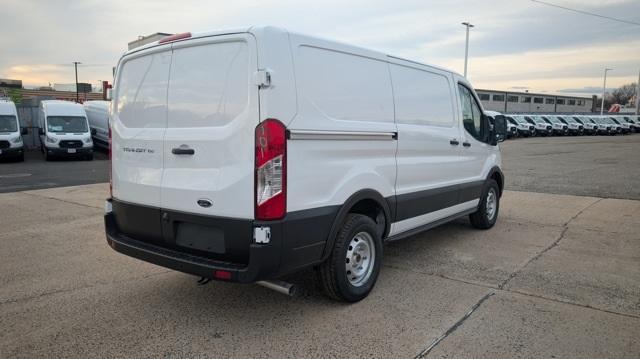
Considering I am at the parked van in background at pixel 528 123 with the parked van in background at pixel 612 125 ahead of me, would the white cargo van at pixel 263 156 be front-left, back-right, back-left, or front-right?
back-right

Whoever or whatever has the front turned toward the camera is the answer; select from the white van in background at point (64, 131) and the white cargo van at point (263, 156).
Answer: the white van in background

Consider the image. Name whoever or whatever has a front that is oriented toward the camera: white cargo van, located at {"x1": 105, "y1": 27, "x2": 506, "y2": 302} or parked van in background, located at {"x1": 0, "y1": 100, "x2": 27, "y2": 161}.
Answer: the parked van in background

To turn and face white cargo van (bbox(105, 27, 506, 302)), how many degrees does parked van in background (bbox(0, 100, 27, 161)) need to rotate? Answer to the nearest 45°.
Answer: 0° — it already faces it

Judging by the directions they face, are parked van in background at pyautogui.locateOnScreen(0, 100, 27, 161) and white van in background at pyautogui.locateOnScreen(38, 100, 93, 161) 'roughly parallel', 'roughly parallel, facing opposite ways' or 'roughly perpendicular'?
roughly parallel

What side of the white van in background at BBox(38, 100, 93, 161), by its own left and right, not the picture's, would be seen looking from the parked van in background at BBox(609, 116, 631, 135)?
left

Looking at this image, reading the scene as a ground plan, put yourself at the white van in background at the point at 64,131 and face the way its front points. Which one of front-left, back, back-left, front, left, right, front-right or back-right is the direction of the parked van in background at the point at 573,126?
left

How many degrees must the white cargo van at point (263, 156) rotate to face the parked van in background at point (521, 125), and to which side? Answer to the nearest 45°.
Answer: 0° — it already faces it

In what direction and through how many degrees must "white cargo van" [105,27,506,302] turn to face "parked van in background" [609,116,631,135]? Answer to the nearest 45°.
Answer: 0° — it already faces it

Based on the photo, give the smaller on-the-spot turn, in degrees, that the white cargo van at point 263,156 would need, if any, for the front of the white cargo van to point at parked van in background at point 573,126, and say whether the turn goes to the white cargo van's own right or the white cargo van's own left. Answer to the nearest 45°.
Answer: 0° — it already faces it

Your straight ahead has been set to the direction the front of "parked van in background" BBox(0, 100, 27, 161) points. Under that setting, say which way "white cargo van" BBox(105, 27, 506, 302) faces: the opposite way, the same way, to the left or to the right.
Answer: to the left

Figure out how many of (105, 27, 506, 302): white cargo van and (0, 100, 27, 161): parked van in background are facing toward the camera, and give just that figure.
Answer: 1

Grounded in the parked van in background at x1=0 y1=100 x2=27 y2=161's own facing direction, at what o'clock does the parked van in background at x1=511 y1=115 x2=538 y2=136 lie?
the parked van in background at x1=511 y1=115 x2=538 y2=136 is roughly at 9 o'clock from the parked van in background at x1=0 y1=100 x2=27 y2=161.

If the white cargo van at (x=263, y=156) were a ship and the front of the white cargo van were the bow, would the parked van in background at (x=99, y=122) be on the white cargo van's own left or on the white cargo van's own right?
on the white cargo van's own left

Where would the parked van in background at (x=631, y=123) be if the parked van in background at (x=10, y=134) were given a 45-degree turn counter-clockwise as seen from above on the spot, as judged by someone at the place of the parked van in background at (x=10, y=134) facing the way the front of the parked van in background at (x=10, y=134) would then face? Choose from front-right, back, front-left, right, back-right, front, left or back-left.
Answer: front-left

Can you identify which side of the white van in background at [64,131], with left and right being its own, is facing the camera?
front

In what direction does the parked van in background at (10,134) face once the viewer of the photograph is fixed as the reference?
facing the viewer

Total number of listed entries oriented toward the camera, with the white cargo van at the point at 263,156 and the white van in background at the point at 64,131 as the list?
1

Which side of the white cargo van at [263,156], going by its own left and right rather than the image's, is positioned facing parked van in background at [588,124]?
front

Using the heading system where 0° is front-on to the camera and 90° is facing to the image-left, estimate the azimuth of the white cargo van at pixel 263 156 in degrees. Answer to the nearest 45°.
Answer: approximately 225°
